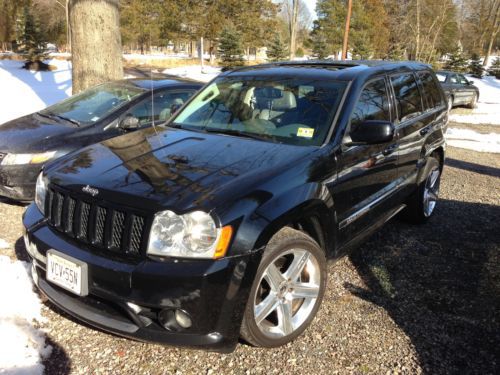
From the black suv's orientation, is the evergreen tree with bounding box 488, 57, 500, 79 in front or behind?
behind

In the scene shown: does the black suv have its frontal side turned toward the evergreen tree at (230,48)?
no

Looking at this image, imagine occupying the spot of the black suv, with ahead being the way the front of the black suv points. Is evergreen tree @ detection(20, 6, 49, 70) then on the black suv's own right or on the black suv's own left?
on the black suv's own right

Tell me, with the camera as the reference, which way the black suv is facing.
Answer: facing the viewer and to the left of the viewer

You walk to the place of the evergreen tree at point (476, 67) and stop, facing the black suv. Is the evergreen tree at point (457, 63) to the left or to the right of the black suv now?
right

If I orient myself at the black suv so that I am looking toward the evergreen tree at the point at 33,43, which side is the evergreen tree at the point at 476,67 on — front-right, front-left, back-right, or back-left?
front-right

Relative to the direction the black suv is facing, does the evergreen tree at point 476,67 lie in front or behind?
behind

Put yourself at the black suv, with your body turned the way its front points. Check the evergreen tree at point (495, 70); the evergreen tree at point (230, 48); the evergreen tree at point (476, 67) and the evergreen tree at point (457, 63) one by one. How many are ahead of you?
0

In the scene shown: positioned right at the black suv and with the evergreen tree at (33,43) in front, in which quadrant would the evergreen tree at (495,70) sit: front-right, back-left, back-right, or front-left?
front-right

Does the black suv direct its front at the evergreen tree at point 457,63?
no

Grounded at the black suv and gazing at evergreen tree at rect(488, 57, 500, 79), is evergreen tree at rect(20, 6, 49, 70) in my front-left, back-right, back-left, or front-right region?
front-left

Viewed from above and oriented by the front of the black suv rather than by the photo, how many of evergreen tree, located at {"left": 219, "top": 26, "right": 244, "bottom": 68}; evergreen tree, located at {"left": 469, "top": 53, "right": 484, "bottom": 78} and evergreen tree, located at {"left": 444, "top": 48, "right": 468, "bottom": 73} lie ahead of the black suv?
0
